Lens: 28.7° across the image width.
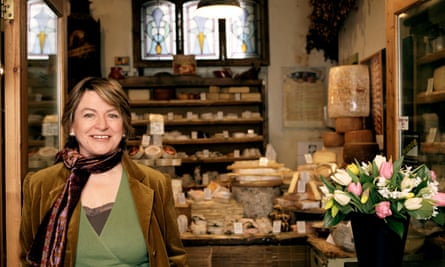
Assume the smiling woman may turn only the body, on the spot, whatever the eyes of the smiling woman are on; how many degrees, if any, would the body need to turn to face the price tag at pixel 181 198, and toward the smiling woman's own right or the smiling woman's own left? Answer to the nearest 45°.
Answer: approximately 180°

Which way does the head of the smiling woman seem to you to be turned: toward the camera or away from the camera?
toward the camera

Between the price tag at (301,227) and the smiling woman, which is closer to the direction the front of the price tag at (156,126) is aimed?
the smiling woman

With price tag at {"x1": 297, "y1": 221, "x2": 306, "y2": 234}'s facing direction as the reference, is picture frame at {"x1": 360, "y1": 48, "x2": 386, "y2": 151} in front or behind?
behind

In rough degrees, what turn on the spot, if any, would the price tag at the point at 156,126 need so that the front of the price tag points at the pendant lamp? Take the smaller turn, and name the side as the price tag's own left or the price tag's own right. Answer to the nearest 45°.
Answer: approximately 135° to the price tag's own left

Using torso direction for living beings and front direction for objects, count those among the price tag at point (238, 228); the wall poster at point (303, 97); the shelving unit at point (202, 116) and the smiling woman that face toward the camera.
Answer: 4

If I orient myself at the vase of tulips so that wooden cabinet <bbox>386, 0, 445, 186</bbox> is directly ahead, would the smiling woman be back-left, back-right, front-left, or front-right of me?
back-left

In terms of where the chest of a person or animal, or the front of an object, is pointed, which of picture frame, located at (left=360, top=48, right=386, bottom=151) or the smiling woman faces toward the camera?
the smiling woman

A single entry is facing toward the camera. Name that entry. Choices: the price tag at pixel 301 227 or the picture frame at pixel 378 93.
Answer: the price tag

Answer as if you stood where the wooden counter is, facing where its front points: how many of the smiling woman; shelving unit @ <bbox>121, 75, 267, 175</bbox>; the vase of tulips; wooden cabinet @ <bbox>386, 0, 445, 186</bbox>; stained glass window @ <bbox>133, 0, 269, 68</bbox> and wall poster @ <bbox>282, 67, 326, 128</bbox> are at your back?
3

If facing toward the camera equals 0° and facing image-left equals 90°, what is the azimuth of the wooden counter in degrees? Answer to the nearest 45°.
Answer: approximately 0°

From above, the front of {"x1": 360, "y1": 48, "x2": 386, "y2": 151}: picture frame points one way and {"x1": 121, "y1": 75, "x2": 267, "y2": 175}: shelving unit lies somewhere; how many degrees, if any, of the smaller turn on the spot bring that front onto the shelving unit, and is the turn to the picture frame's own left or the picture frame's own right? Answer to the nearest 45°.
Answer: approximately 45° to the picture frame's own right

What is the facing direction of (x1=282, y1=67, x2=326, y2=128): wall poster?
toward the camera

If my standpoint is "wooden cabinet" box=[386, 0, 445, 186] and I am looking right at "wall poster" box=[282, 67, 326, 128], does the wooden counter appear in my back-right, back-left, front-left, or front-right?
front-left

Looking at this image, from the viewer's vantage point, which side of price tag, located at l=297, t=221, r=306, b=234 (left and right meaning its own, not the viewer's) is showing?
front

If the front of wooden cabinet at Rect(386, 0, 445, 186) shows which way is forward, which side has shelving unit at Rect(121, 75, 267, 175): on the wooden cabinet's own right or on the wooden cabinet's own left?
on the wooden cabinet's own right
